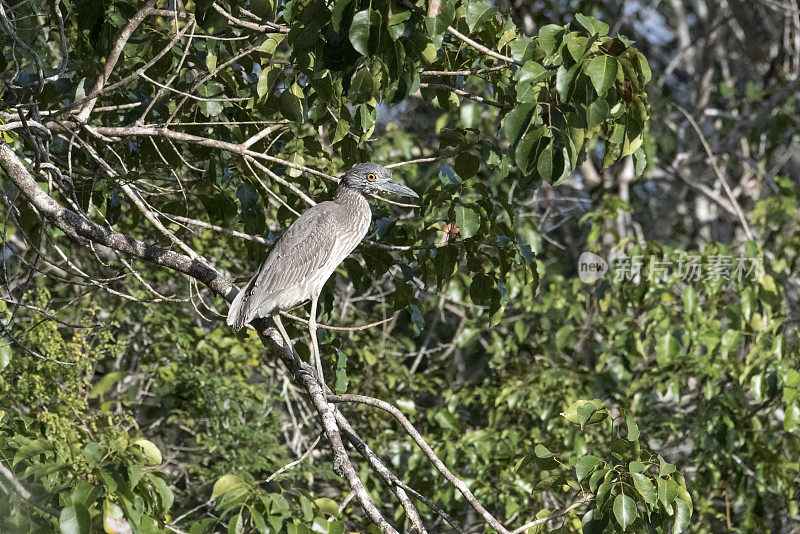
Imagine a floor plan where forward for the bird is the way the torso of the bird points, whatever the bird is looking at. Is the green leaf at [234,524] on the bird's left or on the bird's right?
on the bird's right

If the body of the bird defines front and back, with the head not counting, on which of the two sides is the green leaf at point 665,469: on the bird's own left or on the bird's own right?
on the bird's own right

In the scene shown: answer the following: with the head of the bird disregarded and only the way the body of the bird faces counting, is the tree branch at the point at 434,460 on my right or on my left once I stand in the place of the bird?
on my right

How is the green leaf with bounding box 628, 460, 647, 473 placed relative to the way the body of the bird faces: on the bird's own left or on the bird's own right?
on the bird's own right

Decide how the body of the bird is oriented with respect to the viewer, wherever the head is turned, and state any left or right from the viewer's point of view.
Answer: facing to the right of the viewer

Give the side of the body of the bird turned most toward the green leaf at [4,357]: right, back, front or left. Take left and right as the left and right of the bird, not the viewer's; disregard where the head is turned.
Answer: back
